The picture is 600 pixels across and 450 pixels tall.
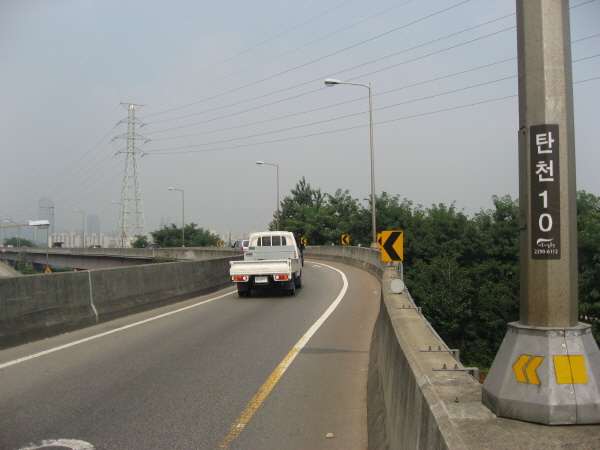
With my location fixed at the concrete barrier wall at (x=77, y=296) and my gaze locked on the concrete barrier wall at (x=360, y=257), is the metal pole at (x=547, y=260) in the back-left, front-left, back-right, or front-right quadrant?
back-right

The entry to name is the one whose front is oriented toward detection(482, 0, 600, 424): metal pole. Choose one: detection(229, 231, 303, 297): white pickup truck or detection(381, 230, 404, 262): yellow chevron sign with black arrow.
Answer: the yellow chevron sign with black arrow

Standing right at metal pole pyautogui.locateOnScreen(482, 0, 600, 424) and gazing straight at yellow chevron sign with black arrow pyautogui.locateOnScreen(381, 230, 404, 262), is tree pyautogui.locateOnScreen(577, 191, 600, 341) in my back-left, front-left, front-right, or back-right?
front-right

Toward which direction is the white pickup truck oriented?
away from the camera

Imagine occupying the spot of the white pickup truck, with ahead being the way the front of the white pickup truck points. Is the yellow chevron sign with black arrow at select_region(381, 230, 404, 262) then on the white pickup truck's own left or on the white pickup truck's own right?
on the white pickup truck's own right

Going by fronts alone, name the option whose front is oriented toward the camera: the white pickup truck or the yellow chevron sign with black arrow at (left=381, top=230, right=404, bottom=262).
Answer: the yellow chevron sign with black arrow

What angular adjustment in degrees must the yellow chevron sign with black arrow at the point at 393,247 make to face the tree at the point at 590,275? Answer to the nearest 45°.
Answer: approximately 135° to its left

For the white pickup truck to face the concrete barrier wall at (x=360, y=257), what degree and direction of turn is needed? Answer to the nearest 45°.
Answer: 0° — it already faces it

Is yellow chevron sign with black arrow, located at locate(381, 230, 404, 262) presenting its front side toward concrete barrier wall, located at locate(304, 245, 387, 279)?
no

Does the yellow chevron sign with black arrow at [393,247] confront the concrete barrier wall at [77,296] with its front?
no

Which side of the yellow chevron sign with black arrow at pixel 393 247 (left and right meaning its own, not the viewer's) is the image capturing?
front

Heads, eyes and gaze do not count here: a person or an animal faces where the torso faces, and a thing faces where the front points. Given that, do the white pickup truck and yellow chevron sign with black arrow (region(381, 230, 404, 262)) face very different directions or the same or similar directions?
very different directions

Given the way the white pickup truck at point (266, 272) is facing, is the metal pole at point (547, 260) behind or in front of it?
behind

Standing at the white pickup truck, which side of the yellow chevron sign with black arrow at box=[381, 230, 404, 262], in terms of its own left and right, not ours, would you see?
right
